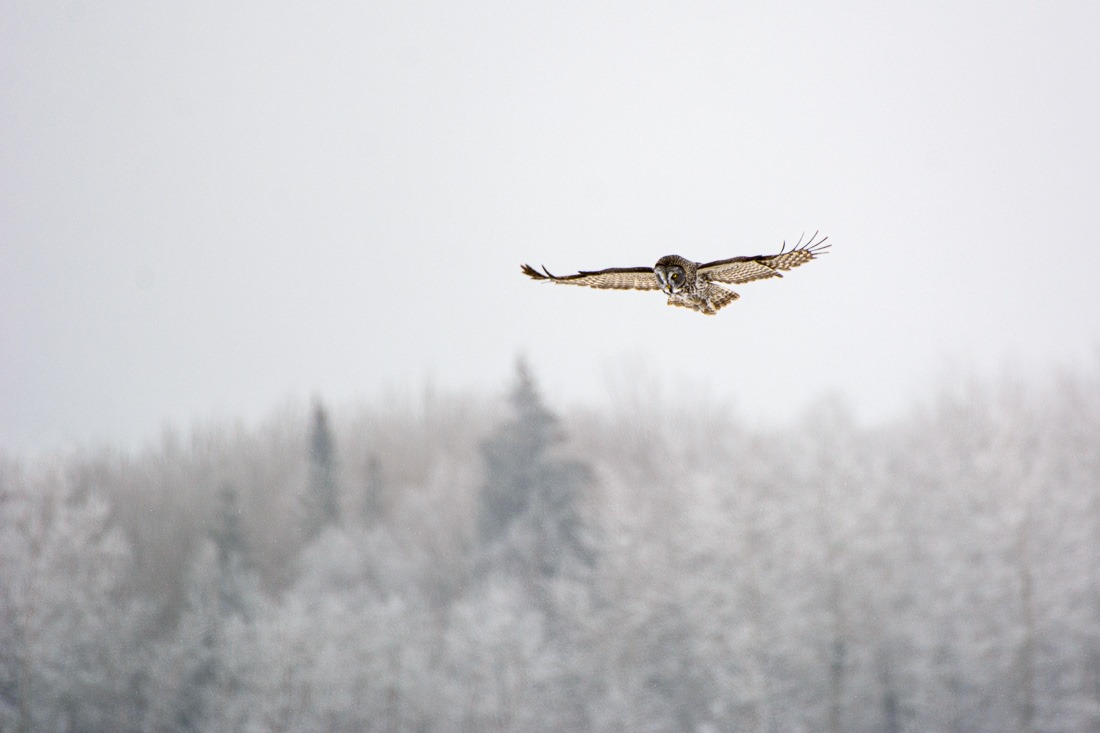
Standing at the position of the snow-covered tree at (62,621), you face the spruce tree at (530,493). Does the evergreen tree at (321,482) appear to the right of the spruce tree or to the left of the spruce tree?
left

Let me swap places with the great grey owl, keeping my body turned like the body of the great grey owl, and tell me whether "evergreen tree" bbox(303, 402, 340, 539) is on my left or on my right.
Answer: on my right

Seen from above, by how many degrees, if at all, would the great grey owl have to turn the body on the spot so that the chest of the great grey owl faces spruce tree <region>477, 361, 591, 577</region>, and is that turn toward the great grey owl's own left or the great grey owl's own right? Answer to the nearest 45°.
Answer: approximately 135° to the great grey owl's own right

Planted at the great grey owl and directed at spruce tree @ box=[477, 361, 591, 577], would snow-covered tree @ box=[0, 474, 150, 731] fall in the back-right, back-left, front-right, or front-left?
front-left
